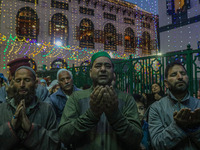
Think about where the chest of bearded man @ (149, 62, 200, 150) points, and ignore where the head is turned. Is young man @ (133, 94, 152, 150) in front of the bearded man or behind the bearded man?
behind

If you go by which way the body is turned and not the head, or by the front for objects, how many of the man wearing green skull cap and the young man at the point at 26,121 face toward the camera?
2

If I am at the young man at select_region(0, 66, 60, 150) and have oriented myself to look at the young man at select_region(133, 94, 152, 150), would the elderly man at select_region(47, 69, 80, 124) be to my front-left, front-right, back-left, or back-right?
front-left

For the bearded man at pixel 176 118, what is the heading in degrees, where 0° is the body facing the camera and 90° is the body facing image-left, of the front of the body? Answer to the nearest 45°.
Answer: approximately 315°

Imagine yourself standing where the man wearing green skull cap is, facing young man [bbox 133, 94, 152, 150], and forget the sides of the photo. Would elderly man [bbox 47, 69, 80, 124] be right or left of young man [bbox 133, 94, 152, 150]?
left

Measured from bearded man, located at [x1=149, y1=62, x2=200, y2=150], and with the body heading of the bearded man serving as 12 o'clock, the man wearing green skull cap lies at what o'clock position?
The man wearing green skull cap is roughly at 3 o'clock from the bearded man.

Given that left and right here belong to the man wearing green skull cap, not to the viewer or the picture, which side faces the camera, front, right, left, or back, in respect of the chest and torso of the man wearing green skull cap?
front

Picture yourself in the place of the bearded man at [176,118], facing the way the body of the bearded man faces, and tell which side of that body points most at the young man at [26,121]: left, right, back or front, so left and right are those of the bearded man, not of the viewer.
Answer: right

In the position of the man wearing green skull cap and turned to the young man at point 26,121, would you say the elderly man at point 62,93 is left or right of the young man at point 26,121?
right
